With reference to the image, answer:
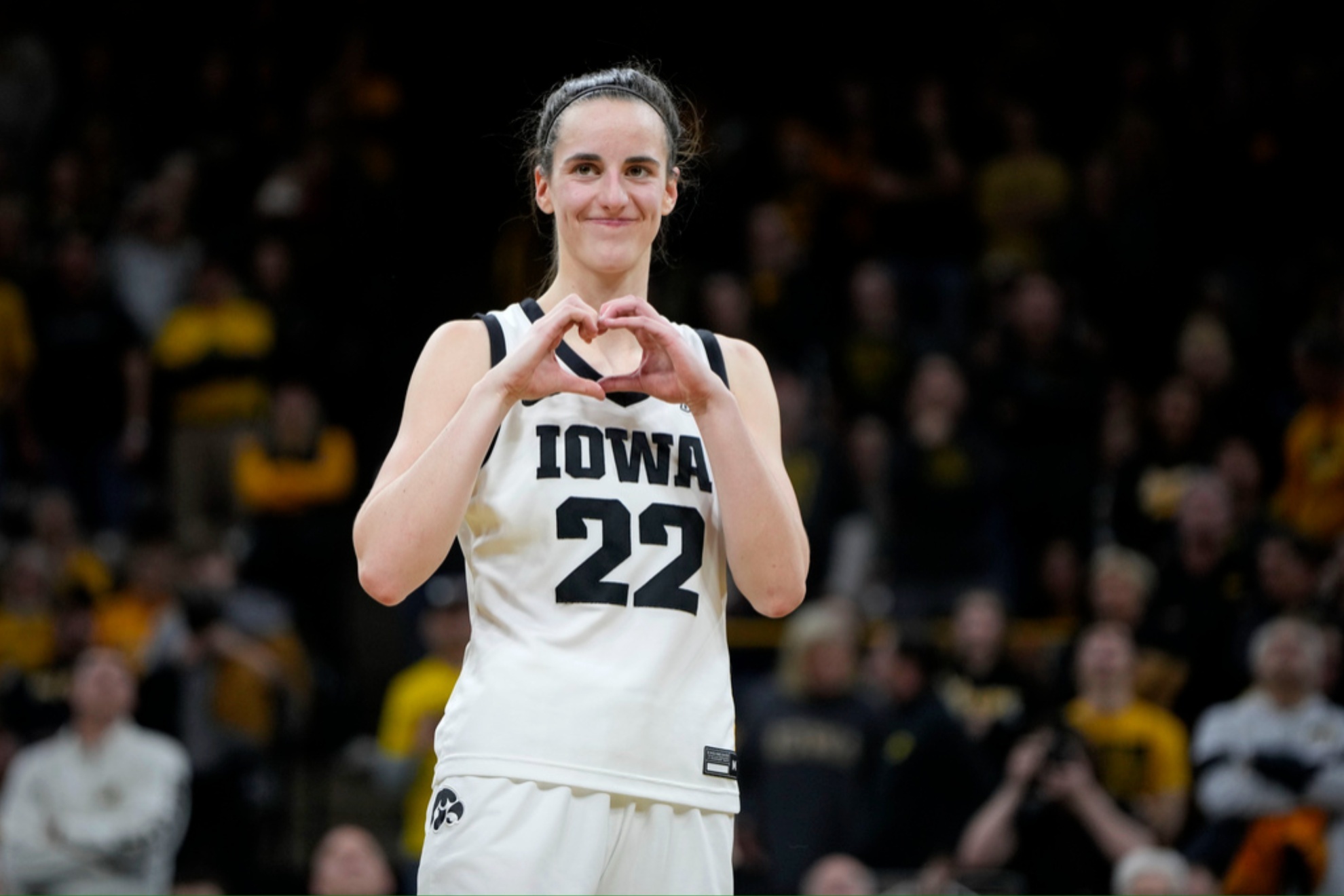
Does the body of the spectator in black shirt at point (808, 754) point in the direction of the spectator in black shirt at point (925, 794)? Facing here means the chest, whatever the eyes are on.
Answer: no

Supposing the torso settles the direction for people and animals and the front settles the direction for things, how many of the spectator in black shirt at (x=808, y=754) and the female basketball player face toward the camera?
2

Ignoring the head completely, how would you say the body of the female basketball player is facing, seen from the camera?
toward the camera

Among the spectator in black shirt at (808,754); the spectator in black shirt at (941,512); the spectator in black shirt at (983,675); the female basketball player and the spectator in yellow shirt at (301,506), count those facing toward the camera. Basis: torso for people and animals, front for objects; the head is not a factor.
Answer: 5

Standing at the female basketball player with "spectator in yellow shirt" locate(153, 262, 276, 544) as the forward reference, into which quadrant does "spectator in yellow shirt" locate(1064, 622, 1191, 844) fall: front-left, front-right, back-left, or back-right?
front-right

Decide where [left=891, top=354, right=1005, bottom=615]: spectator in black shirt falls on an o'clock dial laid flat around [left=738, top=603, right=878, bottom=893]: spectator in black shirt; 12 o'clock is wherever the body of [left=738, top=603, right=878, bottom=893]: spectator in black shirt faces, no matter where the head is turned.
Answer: [left=891, top=354, right=1005, bottom=615]: spectator in black shirt is roughly at 7 o'clock from [left=738, top=603, right=878, bottom=893]: spectator in black shirt.

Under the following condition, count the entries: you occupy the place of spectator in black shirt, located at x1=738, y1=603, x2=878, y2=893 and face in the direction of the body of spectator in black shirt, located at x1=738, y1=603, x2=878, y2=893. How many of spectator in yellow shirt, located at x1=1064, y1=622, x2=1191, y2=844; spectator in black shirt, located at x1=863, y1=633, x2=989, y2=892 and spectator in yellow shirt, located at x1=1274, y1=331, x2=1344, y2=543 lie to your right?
0

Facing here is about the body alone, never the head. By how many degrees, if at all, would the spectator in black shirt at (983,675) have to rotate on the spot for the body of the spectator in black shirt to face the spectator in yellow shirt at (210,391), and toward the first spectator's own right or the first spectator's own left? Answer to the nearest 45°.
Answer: approximately 90° to the first spectator's own right

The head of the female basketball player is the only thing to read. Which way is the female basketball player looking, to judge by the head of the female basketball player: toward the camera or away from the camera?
toward the camera

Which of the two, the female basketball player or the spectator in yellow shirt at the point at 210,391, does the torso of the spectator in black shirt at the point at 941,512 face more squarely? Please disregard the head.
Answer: the female basketball player

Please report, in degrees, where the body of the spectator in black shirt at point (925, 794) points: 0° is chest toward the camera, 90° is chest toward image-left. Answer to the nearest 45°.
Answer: approximately 45°

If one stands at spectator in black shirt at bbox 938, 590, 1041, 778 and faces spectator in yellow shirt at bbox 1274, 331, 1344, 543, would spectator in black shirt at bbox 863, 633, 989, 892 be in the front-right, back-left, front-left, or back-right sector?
back-right

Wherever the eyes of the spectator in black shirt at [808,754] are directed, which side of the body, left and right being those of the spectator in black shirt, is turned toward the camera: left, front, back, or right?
front

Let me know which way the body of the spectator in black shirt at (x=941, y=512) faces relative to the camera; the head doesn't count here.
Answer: toward the camera

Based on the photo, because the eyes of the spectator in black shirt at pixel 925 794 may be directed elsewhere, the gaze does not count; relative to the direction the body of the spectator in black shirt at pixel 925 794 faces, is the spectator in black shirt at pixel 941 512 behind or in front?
behind

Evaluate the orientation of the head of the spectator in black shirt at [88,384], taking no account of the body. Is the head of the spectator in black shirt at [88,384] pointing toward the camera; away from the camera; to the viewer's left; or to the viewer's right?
toward the camera

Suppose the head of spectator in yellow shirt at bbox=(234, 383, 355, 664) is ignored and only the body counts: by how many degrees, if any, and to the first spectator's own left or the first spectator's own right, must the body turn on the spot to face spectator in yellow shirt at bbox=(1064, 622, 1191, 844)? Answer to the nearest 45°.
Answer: approximately 45° to the first spectator's own left
